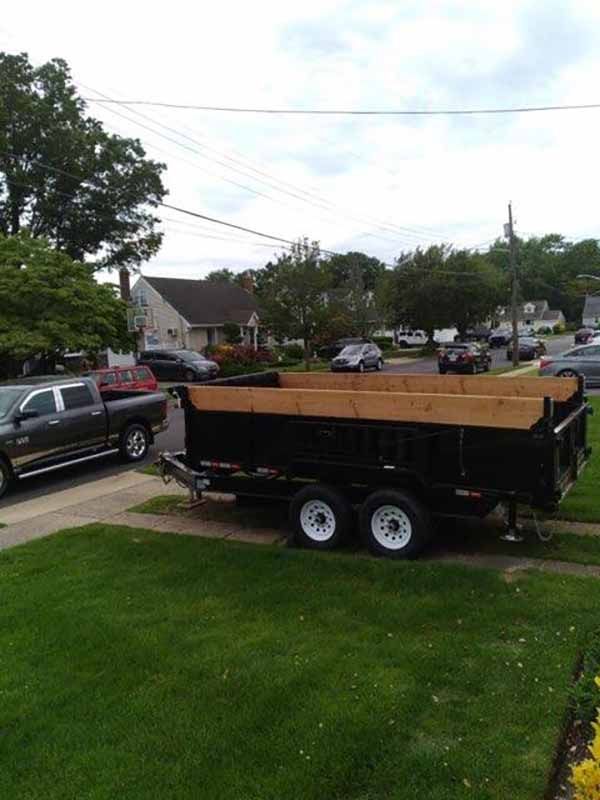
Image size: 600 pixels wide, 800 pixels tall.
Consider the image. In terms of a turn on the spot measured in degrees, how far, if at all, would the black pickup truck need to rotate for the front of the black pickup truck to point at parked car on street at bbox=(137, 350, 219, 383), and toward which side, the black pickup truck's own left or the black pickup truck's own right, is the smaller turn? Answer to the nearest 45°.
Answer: approximately 135° to the black pickup truck's own right

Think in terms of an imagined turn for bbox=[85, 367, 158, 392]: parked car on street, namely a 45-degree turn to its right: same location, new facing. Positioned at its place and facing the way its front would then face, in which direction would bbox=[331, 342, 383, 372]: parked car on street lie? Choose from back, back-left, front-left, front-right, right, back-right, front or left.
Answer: right

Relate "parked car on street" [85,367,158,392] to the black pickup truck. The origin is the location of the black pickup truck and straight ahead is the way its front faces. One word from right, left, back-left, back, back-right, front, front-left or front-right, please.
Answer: back-right

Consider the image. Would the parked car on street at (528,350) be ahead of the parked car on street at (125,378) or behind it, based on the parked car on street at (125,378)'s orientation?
behind

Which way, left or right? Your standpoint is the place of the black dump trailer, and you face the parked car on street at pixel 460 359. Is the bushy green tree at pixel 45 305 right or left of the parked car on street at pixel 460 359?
left

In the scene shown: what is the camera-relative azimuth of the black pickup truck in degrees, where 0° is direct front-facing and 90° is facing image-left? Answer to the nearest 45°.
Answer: approximately 45°

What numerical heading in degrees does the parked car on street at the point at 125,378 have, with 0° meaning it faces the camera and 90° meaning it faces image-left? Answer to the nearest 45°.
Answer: approximately 90°

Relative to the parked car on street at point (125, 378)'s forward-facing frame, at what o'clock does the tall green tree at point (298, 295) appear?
The tall green tree is roughly at 4 o'clock from the parked car on street.

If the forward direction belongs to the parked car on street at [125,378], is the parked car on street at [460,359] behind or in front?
behind

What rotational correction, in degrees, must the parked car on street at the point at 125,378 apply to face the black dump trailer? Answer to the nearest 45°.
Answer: approximately 90° to its left

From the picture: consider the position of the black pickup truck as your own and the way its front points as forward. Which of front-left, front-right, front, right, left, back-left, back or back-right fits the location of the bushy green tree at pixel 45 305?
back-right

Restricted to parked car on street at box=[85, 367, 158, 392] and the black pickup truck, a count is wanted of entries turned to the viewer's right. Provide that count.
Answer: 0
